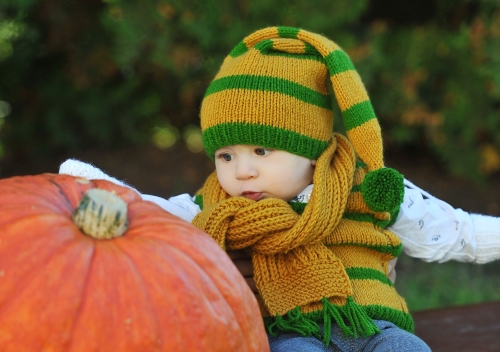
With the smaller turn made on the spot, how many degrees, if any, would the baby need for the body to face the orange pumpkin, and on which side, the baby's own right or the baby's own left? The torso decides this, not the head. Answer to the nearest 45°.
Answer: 0° — they already face it

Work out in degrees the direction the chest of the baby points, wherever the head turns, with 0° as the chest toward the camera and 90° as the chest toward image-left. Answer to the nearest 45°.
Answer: approximately 45°
